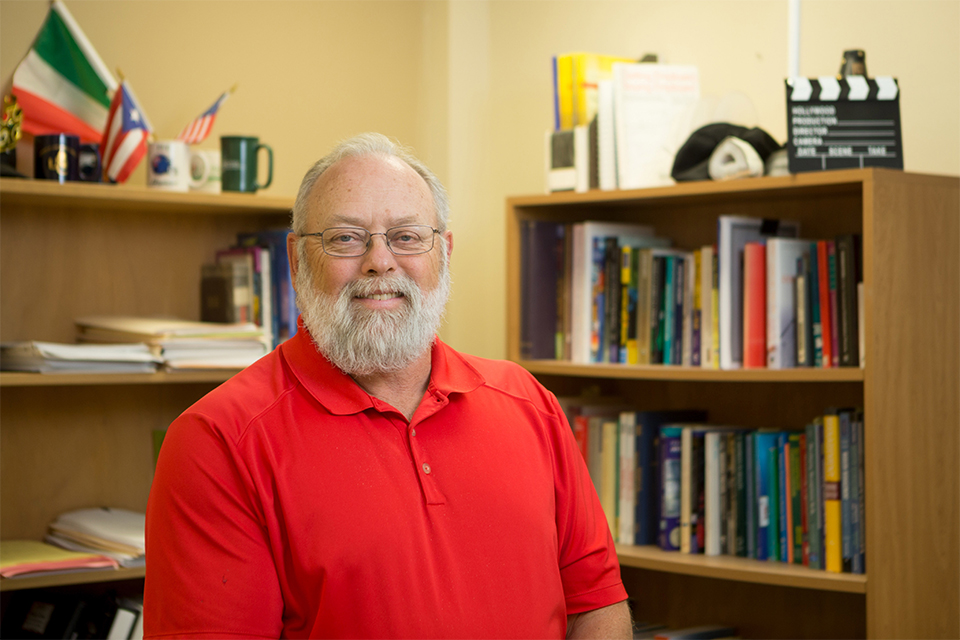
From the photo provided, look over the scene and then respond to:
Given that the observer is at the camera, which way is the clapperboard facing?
facing the viewer

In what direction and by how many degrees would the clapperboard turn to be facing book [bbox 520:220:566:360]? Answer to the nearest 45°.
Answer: approximately 90° to its right

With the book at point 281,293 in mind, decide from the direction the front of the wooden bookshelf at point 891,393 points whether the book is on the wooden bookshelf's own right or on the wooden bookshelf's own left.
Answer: on the wooden bookshelf's own right

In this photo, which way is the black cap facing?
to the viewer's right
